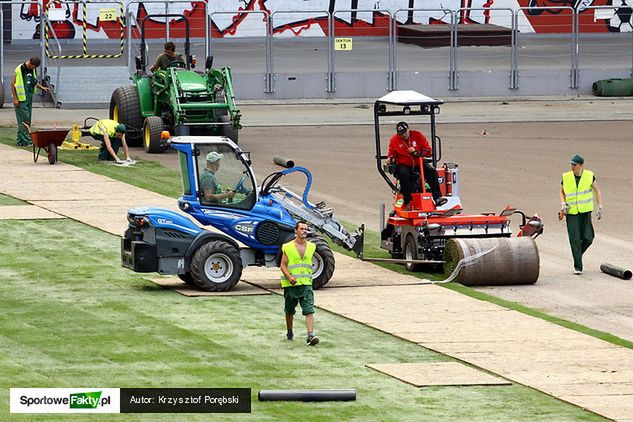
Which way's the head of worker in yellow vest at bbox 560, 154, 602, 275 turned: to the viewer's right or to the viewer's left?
to the viewer's left

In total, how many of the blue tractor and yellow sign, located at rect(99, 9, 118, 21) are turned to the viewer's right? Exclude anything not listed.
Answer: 1

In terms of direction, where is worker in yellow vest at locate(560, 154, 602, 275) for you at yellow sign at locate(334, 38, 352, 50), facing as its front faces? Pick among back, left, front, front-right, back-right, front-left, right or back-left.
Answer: front

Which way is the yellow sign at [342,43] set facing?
toward the camera

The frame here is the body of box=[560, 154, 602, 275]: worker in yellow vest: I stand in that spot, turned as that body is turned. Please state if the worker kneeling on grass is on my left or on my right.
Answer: on my right

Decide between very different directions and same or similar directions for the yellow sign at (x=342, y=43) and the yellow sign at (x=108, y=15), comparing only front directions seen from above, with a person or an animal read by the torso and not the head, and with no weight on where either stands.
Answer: same or similar directions

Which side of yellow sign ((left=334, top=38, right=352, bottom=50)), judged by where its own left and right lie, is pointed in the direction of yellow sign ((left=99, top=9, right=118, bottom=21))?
right

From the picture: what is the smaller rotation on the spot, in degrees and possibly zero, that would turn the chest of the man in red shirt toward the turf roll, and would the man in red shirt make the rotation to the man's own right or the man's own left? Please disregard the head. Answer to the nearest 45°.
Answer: approximately 45° to the man's own left

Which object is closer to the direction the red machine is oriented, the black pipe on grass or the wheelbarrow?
the black pipe on grass

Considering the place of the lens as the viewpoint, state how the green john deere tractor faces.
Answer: facing the viewer and to the right of the viewer

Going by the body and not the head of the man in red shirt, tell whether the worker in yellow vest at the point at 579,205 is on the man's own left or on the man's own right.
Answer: on the man's own left

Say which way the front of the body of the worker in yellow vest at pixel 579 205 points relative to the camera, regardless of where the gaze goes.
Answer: toward the camera

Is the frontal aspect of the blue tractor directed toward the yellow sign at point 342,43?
no

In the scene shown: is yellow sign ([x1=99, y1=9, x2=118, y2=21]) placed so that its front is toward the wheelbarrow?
yes

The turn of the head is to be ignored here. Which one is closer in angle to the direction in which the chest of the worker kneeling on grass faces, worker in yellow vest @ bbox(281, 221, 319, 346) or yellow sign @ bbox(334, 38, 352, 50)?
the worker in yellow vest

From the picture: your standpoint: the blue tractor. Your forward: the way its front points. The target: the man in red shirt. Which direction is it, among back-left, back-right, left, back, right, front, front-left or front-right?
front-left

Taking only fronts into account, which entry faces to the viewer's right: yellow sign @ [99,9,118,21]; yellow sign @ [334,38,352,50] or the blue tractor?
the blue tractor
